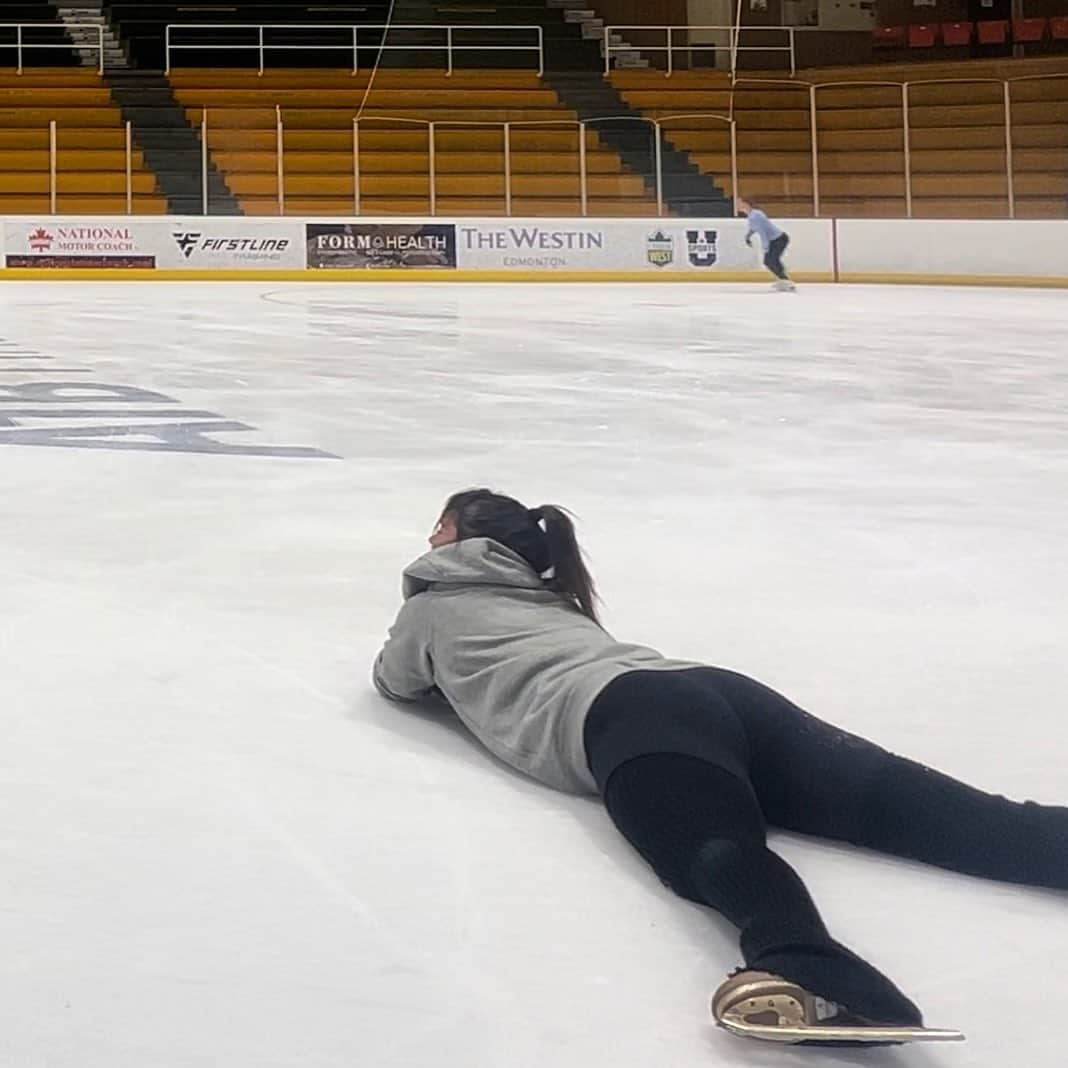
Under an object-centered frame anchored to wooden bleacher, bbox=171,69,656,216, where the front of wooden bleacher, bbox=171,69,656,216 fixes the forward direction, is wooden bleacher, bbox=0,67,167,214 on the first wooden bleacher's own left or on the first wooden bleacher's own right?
on the first wooden bleacher's own right

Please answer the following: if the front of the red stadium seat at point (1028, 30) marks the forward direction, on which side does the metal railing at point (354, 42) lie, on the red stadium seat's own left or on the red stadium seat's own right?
on the red stadium seat's own right

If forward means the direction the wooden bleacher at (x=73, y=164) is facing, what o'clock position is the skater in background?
The skater in background is roughly at 10 o'clock from the wooden bleacher.

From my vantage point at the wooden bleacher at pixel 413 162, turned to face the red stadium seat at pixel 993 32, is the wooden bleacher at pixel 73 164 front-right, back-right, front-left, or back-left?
back-left
